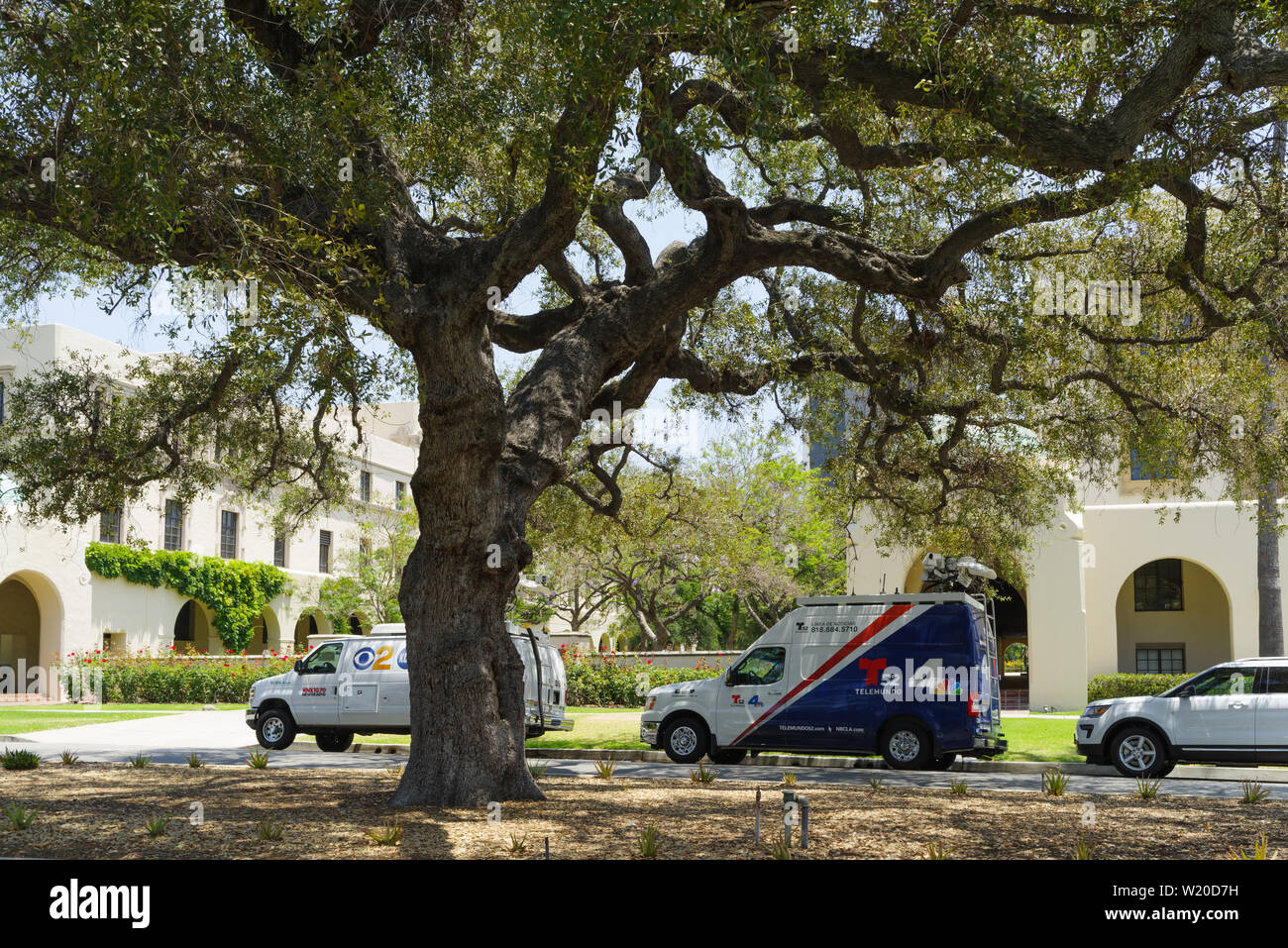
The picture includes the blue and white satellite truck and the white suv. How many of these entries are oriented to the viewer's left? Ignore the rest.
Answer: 2

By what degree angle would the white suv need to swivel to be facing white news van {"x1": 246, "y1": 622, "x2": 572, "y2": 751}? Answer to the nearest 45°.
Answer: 0° — it already faces it

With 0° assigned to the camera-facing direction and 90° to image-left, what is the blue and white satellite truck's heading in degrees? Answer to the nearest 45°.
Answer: approximately 90°

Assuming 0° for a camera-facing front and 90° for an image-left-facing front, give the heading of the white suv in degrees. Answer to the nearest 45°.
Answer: approximately 90°

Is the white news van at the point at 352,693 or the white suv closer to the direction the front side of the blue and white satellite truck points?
the white news van

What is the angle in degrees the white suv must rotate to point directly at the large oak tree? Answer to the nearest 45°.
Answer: approximately 45° to its left

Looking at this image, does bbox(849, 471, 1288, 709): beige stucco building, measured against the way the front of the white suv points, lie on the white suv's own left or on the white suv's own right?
on the white suv's own right

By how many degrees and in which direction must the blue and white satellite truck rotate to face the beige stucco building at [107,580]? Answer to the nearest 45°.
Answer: approximately 45° to its right

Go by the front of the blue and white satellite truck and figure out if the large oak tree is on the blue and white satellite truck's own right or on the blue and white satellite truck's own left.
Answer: on the blue and white satellite truck's own left
